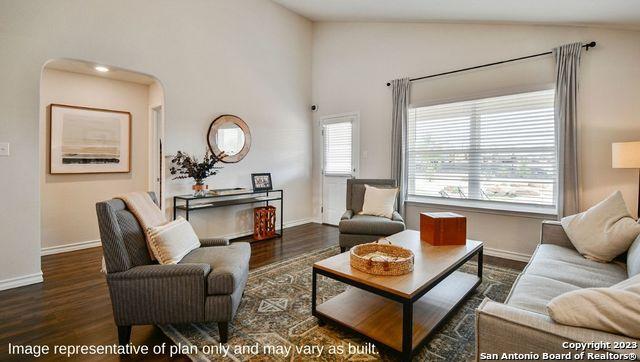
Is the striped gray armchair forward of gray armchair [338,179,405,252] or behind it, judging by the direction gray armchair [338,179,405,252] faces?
forward

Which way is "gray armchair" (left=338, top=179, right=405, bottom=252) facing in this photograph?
toward the camera

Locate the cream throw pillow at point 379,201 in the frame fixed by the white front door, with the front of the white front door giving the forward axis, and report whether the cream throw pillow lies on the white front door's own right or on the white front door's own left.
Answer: on the white front door's own left

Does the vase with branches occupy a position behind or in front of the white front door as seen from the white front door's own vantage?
in front

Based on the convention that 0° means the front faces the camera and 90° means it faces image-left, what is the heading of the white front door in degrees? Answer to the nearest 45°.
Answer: approximately 45°

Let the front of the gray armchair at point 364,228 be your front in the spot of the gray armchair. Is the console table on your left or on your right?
on your right

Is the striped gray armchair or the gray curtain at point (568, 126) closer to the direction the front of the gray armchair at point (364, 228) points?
the striped gray armchair

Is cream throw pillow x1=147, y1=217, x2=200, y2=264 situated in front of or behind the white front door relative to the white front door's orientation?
in front

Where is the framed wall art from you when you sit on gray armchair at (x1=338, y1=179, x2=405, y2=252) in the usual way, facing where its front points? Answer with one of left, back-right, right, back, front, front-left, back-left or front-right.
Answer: right

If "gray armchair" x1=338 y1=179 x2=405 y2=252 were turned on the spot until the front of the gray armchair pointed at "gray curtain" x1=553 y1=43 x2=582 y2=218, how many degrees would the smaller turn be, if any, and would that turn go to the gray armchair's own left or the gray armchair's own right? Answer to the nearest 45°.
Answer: approximately 90° to the gray armchair's own left

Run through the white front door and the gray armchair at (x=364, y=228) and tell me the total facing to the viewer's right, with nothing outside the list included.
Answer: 0
